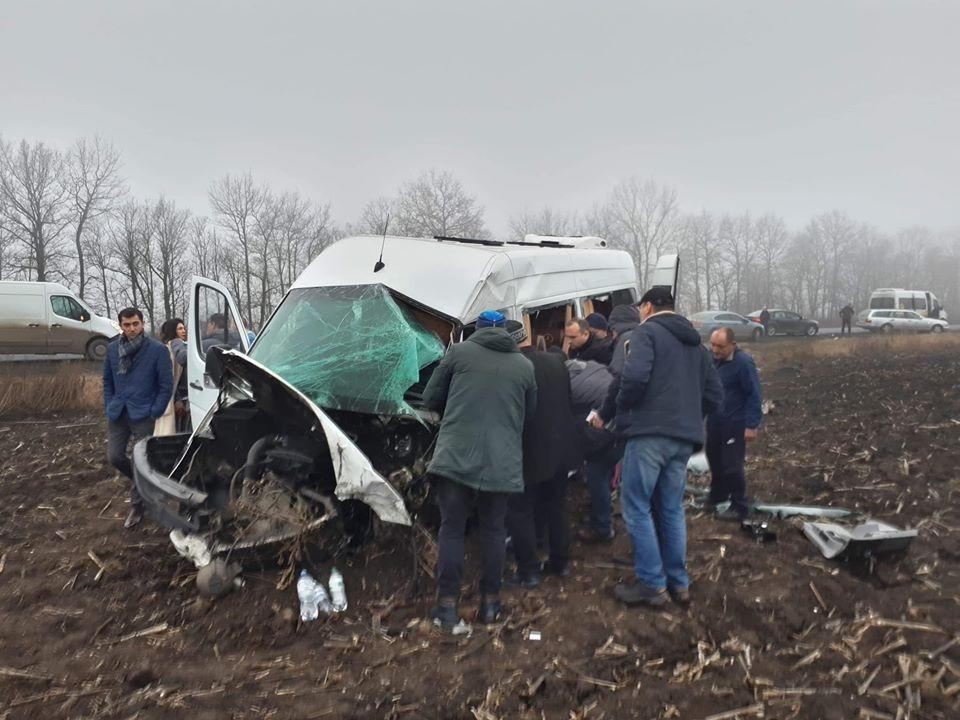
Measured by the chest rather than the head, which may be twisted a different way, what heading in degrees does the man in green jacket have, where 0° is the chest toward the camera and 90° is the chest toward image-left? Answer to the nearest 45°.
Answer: approximately 180°

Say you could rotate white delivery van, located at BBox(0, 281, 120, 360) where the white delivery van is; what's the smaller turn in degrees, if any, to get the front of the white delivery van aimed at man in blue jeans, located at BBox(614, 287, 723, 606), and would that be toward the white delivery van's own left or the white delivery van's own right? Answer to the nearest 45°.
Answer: approximately 90° to the white delivery van's own right

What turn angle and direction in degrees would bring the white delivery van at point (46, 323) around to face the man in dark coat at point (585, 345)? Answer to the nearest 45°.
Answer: approximately 90° to its right

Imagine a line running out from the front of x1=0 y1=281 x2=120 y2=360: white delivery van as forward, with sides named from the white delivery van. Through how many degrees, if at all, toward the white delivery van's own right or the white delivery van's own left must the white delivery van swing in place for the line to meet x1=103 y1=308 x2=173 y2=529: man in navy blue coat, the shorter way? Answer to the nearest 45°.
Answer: approximately 90° to the white delivery van's own right

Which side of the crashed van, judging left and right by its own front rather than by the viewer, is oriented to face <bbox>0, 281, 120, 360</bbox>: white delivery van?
right

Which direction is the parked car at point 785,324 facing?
to the viewer's right

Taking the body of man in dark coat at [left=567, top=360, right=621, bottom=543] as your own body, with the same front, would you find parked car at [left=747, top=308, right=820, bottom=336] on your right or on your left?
on your right

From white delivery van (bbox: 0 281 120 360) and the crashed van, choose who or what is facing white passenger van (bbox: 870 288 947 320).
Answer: white delivery van (bbox: 0 281 120 360)

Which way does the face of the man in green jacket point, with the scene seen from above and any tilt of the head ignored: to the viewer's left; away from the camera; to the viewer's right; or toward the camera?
away from the camera

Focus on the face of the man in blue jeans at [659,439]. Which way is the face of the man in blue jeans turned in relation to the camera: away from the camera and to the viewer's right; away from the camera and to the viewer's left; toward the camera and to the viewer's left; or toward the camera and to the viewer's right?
away from the camera and to the viewer's left

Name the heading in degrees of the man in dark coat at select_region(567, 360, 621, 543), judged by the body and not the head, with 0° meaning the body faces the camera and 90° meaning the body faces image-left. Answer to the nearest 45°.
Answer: approximately 90°
